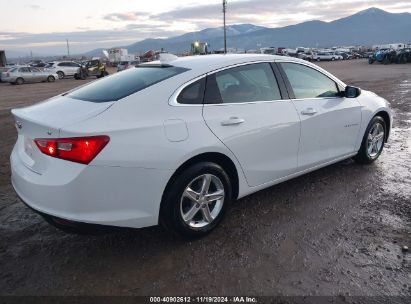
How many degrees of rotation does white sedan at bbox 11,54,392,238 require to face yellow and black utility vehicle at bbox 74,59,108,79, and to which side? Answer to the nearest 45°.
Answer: approximately 45° to its left

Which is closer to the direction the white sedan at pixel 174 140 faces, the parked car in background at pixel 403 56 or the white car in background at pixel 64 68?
the parked car in background

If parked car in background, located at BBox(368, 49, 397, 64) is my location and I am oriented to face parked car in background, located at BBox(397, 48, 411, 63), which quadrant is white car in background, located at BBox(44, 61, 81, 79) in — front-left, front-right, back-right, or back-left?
back-right

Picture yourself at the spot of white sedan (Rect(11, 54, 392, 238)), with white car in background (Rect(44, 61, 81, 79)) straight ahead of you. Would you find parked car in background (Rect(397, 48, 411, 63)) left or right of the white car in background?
right

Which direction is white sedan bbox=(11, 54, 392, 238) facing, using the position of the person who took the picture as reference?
facing away from the viewer and to the right of the viewer

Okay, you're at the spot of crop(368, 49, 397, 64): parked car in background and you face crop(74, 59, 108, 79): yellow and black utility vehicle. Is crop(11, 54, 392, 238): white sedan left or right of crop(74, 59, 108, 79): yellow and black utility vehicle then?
left

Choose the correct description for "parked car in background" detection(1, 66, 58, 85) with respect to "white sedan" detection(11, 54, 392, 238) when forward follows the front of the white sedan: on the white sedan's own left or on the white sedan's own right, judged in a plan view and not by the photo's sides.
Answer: on the white sedan's own left

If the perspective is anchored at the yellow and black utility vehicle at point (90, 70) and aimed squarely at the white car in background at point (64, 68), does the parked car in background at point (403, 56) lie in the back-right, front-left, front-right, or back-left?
back-right

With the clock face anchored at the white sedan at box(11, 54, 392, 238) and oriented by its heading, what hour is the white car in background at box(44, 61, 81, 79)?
The white car in background is roughly at 10 o'clock from the white sedan.

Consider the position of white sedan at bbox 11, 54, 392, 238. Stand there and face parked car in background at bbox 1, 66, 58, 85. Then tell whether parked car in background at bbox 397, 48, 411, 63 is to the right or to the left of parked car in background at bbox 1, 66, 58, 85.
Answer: right

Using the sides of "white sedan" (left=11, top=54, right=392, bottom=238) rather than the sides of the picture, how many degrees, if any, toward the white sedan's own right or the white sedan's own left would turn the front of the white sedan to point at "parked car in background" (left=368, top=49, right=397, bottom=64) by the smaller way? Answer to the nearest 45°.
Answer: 0° — it already faces it

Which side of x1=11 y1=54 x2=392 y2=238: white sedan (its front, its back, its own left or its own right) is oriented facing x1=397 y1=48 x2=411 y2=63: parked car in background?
front
